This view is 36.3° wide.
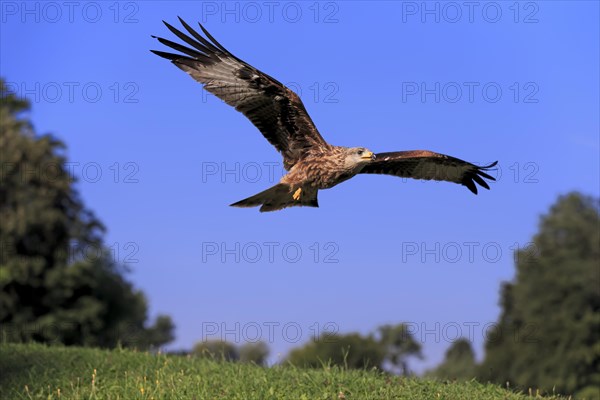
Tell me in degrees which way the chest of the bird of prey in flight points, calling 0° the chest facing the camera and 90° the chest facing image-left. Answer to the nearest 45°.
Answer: approximately 315°

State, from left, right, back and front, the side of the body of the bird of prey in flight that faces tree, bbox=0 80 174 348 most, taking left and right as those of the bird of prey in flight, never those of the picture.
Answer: back

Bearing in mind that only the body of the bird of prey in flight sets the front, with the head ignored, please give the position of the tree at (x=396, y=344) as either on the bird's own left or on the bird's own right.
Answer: on the bird's own left

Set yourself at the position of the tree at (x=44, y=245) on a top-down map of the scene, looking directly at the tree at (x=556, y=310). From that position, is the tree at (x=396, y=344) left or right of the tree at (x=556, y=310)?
left

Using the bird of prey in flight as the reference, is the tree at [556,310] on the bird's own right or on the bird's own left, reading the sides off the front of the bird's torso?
on the bird's own left

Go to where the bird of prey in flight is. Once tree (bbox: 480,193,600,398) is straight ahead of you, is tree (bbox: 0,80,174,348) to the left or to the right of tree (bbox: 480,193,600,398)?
left
